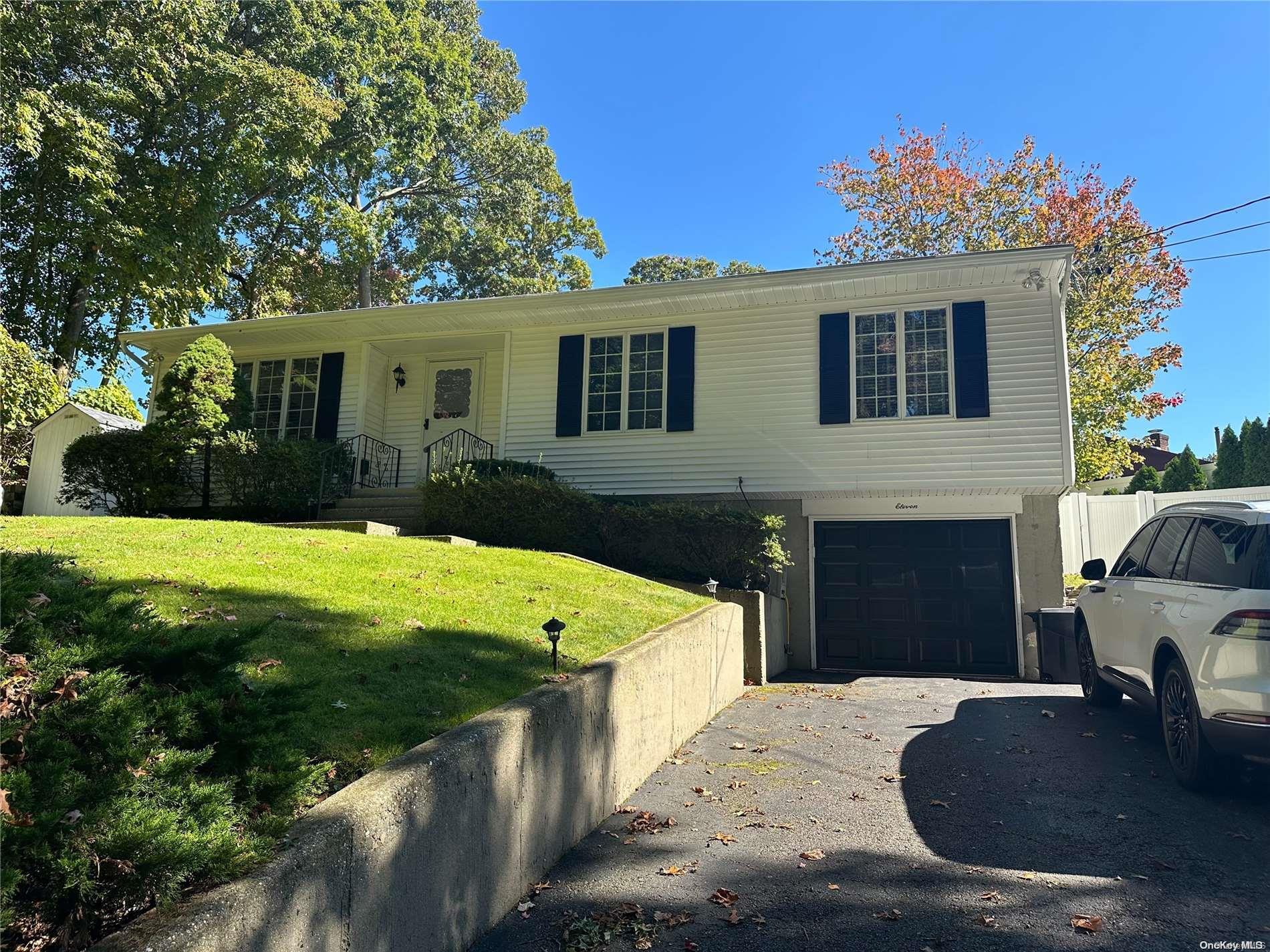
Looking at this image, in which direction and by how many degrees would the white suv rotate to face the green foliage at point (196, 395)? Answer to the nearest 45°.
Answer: approximately 45° to its left

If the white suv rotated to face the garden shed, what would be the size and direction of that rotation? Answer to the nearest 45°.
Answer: approximately 45° to its left

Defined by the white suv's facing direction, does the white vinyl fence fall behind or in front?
in front

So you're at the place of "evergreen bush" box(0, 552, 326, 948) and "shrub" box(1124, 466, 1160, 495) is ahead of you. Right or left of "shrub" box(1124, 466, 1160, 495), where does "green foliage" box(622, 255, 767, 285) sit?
left

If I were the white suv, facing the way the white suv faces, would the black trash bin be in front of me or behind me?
in front

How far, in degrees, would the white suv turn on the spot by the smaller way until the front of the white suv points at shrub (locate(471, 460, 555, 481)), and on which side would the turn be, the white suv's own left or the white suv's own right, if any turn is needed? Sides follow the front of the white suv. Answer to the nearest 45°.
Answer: approximately 45° to the white suv's own left

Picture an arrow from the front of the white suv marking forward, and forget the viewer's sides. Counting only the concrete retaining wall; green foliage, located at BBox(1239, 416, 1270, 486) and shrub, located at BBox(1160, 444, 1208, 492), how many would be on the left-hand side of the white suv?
1

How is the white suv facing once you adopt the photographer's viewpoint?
facing away from the viewer and to the left of the viewer

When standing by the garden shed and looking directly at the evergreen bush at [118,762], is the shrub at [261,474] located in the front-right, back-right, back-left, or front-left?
front-left

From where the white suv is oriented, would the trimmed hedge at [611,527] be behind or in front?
in front

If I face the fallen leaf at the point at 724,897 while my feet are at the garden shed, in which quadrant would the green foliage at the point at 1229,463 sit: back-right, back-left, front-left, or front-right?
front-left

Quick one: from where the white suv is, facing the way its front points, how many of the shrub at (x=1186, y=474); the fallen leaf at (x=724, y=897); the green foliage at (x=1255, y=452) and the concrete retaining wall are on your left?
2

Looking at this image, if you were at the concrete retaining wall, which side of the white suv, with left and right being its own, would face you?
left

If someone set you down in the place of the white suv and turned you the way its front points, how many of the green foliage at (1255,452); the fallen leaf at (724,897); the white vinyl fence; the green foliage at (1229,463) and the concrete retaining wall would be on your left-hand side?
2

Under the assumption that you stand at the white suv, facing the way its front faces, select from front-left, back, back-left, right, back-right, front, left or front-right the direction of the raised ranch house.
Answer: front

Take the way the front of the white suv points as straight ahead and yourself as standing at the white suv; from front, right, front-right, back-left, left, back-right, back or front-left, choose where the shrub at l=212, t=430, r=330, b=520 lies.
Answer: front-left

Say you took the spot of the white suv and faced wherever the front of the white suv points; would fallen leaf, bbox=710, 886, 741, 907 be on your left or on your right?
on your left

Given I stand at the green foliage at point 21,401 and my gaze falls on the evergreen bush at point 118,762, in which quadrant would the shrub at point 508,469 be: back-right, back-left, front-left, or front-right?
front-left

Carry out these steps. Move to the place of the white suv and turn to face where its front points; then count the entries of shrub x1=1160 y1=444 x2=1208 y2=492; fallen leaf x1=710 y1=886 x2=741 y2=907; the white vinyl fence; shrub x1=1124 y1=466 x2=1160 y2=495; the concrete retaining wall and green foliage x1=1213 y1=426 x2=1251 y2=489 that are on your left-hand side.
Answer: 2

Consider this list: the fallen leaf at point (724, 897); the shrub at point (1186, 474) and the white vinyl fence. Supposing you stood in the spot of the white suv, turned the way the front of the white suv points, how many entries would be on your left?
1

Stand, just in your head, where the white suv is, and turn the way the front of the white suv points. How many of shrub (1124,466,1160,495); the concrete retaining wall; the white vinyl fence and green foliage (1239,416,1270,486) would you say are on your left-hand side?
1
